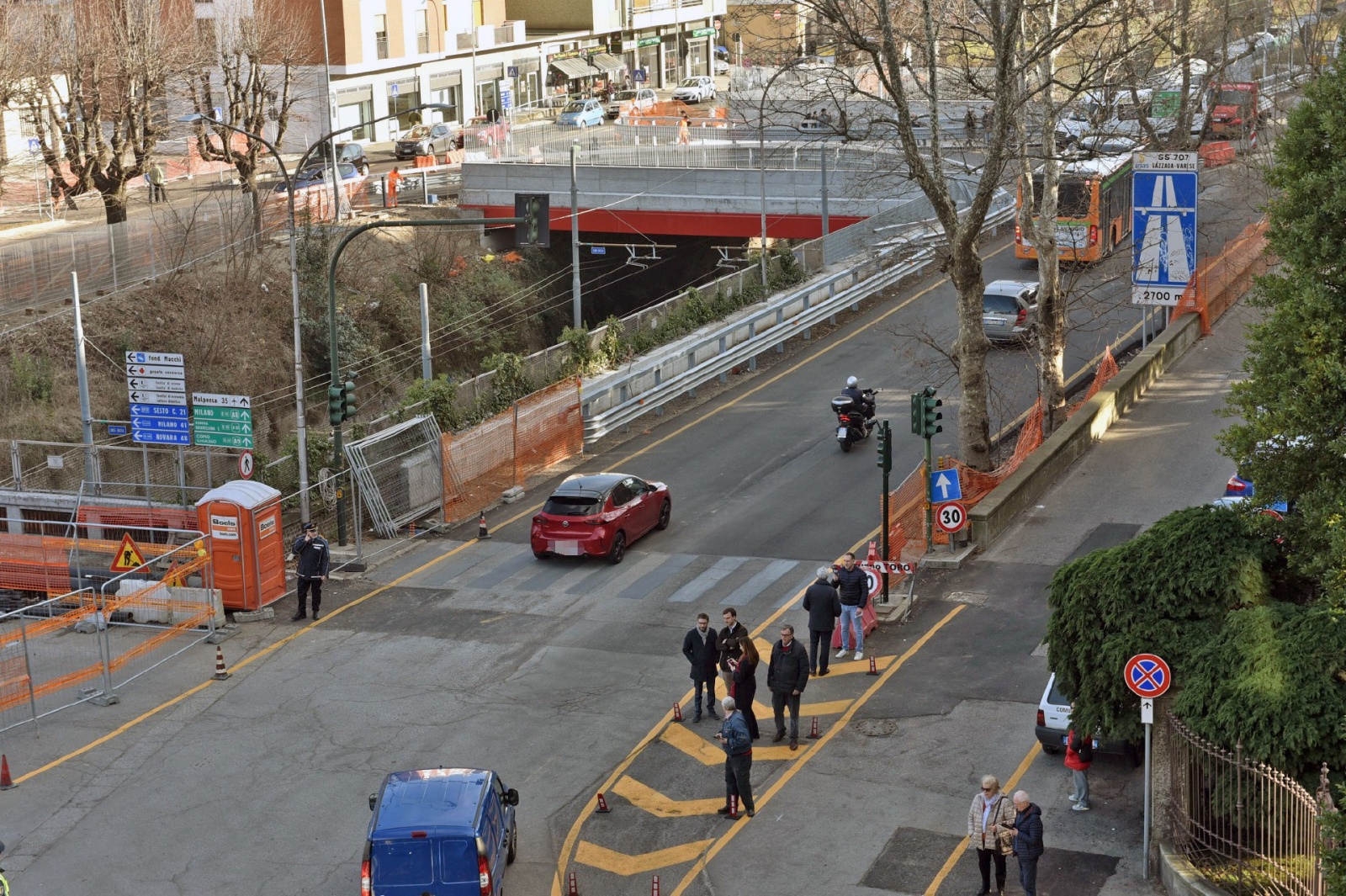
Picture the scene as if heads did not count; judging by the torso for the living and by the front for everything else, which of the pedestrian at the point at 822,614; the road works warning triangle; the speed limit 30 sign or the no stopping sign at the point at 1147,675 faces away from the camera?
the pedestrian

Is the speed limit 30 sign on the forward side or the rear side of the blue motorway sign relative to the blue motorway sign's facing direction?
on the forward side

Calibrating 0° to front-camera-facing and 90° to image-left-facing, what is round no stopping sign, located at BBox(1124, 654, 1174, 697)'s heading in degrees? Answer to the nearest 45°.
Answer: approximately 0°

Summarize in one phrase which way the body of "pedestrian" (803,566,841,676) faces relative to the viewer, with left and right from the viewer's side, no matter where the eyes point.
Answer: facing away from the viewer

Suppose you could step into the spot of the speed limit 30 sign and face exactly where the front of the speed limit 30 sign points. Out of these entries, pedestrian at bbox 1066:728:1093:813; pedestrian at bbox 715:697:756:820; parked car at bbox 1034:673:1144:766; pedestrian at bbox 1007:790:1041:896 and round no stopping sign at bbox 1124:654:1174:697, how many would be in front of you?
5

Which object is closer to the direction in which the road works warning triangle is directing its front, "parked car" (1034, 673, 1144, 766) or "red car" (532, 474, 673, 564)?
the parked car

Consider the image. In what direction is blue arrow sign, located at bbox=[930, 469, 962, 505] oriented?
toward the camera

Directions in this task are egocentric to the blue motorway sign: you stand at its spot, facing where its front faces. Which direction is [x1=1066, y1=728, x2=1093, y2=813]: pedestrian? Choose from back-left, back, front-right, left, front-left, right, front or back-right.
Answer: front

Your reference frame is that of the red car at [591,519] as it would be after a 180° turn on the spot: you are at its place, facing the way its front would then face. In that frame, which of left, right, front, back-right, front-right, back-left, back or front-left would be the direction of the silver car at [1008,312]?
back

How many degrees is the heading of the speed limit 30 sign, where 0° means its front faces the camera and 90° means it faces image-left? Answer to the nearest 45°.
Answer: approximately 0°

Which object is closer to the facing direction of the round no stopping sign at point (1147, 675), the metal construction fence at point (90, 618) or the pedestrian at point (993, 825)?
the pedestrian

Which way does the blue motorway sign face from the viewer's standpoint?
toward the camera

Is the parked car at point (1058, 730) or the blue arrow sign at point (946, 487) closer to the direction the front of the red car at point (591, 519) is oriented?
the blue arrow sign
